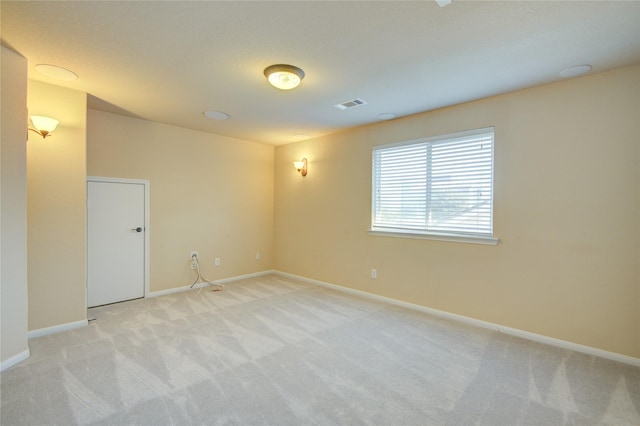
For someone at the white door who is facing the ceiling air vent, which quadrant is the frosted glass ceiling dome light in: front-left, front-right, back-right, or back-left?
front-right

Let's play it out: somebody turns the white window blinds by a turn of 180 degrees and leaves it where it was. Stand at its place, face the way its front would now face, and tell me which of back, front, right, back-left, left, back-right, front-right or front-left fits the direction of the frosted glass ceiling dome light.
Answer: back

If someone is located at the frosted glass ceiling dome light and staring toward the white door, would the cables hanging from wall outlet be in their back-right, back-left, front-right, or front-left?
front-right

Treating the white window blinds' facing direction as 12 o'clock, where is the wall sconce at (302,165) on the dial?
The wall sconce is roughly at 2 o'clock from the white window blinds.

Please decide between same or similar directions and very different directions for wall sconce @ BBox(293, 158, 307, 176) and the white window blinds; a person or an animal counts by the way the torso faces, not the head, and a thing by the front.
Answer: same or similar directions

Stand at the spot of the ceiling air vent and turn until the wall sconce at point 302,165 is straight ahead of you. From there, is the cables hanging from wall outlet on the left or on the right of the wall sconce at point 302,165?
left

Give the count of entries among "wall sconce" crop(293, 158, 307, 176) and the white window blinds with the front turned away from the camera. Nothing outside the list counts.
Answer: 0

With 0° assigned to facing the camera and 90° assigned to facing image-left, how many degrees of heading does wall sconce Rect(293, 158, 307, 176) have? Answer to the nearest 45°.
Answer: approximately 45°

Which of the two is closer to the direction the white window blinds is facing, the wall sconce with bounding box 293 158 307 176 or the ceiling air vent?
the ceiling air vent

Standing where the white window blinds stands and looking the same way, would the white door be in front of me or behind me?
in front

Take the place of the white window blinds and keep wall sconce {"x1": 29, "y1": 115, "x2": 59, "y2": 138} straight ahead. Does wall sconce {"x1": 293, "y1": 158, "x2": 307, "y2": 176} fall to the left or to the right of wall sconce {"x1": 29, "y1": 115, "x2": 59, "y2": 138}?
right

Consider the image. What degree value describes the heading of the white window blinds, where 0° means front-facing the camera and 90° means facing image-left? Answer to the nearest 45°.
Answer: approximately 45°

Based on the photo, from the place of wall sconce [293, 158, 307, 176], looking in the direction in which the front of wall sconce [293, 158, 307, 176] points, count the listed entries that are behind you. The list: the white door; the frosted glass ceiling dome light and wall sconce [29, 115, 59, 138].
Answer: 0

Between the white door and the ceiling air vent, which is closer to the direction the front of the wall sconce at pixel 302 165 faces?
the white door

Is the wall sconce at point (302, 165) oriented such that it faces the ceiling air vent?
no

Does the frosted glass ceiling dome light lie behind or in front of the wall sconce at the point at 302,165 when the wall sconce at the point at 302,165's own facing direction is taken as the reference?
in front
